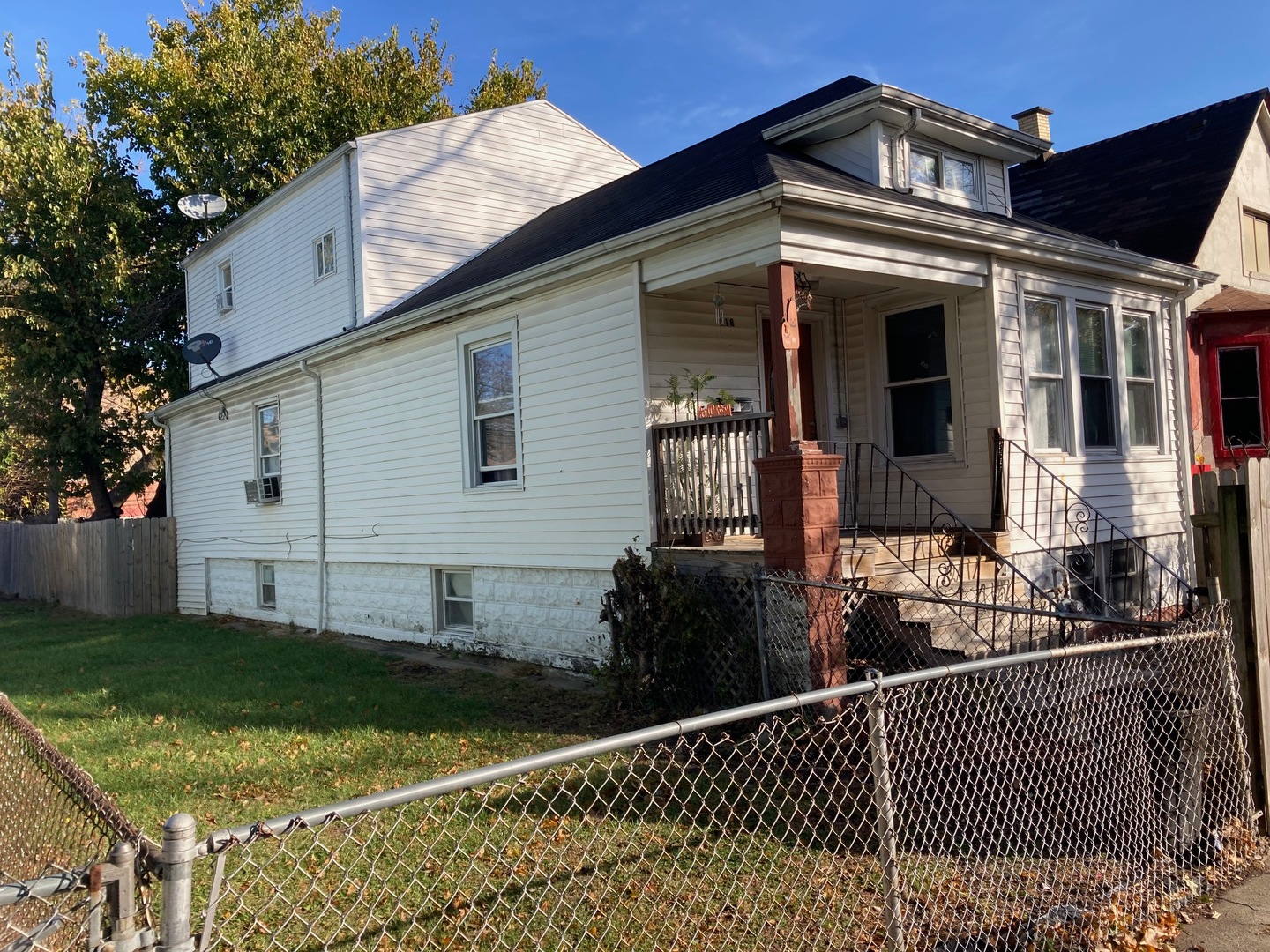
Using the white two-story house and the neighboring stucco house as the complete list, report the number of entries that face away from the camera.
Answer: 0

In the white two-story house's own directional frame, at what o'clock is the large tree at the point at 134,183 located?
The large tree is roughly at 6 o'clock from the white two-story house.

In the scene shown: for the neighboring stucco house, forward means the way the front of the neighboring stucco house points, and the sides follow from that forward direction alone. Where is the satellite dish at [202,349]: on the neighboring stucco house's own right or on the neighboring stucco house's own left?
on the neighboring stucco house's own right

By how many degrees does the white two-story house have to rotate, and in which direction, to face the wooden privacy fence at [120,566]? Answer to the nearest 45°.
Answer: approximately 180°

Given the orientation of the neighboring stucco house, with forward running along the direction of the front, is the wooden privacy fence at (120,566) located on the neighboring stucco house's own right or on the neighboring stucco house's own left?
on the neighboring stucco house's own right

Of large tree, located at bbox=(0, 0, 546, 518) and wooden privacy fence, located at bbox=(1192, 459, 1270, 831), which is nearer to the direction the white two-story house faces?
the wooden privacy fence

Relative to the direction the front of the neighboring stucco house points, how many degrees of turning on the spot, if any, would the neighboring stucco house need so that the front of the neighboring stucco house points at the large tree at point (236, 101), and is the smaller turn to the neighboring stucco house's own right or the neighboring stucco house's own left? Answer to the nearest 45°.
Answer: approximately 135° to the neighboring stucco house's own right

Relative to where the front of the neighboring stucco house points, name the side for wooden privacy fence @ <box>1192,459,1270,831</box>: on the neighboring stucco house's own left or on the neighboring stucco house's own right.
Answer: on the neighboring stucco house's own right

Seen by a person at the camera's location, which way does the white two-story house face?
facing the viewer and to the right of the viewer

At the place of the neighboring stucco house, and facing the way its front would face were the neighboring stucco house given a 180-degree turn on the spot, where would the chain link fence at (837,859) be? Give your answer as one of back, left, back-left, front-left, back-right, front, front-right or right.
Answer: back-left

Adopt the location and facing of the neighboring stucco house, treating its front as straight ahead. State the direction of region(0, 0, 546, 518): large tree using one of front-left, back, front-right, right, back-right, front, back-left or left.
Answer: back-right

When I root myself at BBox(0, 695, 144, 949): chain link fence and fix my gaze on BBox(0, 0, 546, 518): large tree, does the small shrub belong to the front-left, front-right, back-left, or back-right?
front-right

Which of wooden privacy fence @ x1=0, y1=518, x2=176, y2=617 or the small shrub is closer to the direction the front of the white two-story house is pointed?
the small shrub

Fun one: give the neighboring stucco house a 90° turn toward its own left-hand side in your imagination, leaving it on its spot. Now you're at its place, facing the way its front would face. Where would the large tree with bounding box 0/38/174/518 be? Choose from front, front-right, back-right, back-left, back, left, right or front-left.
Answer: back-left
